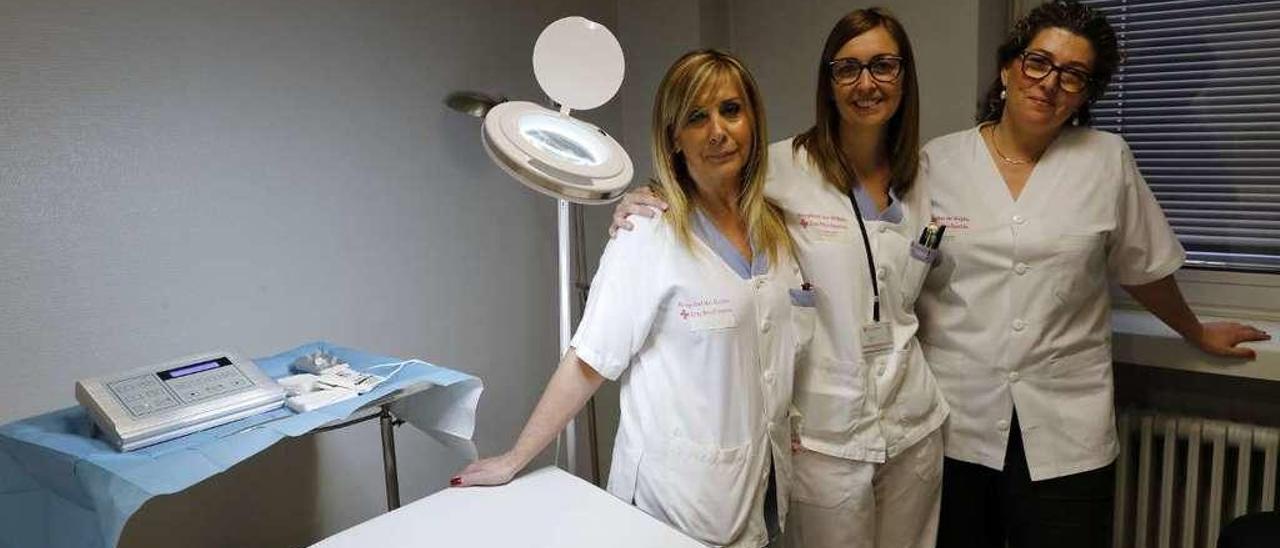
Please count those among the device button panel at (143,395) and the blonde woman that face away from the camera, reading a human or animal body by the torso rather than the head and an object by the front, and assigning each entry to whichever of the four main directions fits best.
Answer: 0

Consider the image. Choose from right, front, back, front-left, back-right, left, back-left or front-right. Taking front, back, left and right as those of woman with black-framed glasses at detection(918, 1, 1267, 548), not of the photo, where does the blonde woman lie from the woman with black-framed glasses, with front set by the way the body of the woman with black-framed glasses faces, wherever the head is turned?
front-right

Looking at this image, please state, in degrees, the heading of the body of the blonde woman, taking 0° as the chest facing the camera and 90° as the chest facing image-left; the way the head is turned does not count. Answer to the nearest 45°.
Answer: approximately 315°

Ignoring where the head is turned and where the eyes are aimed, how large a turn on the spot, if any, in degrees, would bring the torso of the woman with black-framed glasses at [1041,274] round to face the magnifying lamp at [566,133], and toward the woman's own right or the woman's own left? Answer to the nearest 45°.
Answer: approximately 45° to the woman's own right

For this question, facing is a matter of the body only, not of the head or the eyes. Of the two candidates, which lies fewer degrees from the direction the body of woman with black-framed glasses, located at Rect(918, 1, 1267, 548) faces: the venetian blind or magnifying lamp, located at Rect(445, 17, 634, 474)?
the magnifying lamp

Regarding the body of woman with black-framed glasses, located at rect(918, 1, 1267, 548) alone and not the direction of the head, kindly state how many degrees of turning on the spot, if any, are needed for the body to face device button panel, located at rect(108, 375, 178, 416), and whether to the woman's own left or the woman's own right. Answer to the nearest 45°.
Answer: approximately 45° to the woman's own right
